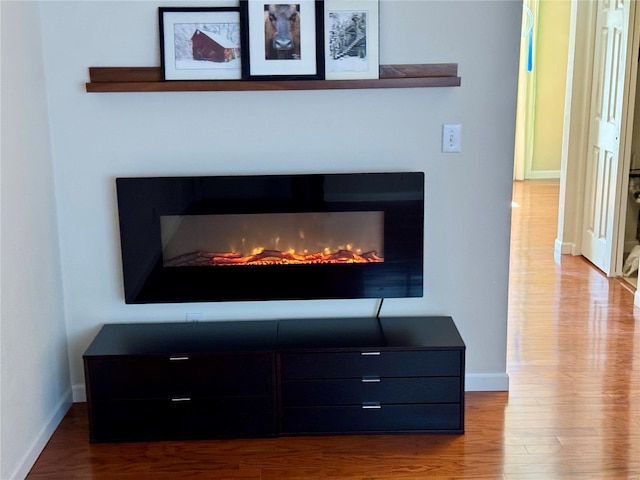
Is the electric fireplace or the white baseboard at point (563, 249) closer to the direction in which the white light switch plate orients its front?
the electric fireplace

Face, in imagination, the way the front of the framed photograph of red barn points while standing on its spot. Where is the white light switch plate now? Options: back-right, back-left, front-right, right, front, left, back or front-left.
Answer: left

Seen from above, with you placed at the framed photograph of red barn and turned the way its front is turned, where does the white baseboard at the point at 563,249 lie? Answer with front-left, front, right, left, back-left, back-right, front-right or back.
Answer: back-left

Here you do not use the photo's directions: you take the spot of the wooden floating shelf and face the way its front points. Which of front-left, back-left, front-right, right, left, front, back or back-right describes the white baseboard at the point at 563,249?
back-left

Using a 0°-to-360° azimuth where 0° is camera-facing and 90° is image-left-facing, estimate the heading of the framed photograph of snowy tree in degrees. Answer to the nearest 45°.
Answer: approximately 0°

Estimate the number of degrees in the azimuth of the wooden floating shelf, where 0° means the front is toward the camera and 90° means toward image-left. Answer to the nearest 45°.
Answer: approximately 0°

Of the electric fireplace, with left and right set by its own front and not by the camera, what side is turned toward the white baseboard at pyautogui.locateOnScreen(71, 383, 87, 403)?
right
